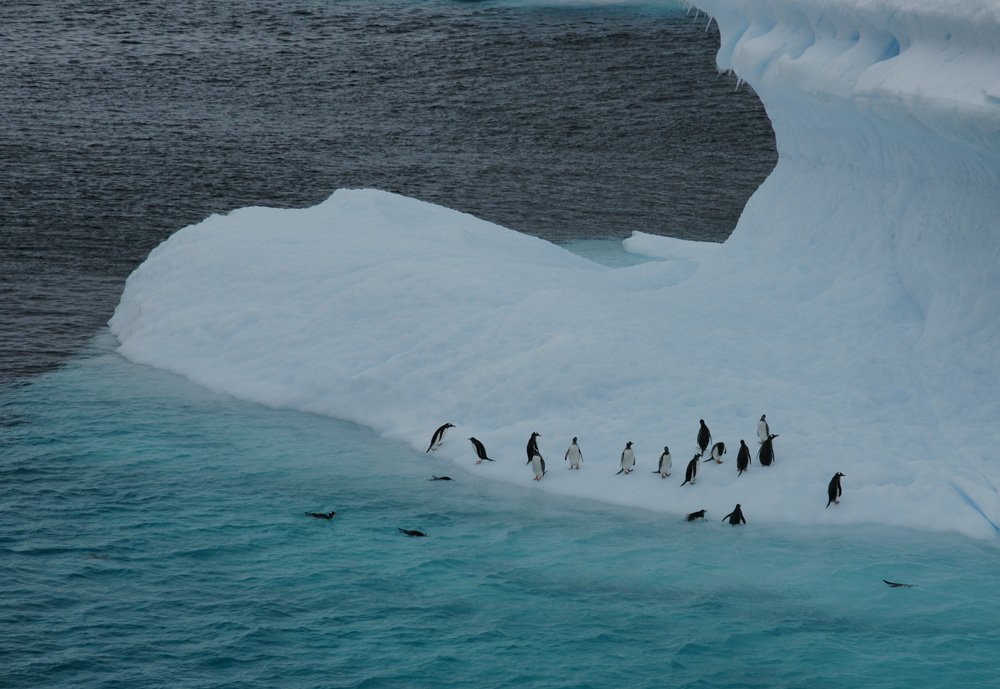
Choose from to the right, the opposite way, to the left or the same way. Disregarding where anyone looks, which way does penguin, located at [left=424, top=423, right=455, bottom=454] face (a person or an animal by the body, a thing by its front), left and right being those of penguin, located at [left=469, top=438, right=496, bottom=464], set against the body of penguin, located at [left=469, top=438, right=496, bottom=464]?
the opposite way

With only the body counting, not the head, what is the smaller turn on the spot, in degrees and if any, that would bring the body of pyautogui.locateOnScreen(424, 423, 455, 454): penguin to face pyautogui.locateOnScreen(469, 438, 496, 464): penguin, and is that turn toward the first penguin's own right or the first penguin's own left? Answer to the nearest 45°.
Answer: approximately 45° to the first penguin's own right

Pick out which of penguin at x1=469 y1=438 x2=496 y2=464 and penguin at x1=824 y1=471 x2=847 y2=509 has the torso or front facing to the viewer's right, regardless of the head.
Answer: penguin at x1=824 y1=471 x2=847 y2=509

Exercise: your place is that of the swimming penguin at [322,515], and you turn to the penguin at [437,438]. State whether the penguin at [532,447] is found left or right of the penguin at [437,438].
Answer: right

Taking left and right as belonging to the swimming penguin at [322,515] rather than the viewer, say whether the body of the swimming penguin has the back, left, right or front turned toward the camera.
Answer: right
